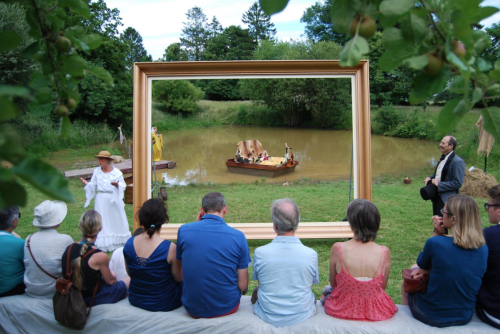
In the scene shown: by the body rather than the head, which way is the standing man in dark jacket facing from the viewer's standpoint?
to the viewer's left

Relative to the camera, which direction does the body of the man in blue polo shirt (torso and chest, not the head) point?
away from the camera

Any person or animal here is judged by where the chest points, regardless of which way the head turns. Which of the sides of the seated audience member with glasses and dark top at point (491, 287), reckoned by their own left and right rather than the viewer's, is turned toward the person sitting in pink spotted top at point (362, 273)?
left

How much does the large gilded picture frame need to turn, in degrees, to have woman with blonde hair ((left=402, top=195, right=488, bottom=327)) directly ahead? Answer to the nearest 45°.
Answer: approximately 45° to its left

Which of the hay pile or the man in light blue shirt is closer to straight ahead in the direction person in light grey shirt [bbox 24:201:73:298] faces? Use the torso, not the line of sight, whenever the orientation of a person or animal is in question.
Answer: the hay pile

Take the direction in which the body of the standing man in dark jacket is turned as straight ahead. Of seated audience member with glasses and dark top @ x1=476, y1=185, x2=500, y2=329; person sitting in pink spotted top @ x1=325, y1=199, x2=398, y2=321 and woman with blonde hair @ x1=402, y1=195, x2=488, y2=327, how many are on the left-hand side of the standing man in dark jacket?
3

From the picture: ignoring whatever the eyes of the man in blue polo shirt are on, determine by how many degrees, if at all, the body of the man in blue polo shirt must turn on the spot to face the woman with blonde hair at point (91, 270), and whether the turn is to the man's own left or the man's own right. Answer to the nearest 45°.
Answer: approximately 90° to the man's own left

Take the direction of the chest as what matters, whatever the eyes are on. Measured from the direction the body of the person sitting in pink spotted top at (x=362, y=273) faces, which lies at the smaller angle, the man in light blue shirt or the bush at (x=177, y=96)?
the bush

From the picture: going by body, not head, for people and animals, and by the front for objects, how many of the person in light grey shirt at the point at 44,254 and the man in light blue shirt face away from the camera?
2

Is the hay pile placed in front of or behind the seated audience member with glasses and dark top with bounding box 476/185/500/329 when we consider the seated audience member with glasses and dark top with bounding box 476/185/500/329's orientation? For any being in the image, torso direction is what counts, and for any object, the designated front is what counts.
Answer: in front

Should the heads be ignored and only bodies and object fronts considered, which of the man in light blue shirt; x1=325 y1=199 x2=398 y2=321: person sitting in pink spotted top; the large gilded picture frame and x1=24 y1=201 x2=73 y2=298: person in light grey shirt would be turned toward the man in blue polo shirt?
the large gilded picture frame

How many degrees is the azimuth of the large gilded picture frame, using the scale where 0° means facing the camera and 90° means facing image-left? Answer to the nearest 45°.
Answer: approximately 0°

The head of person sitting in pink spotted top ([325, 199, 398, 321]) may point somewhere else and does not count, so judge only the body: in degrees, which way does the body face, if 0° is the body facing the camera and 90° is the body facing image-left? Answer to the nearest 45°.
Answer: approximately 180°

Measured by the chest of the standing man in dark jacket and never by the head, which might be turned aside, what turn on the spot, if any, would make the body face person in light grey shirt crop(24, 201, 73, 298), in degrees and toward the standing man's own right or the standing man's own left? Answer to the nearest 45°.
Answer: approximately 45° to the standing man's own left

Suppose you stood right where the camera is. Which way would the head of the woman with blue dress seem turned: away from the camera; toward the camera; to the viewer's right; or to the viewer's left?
away from the camera

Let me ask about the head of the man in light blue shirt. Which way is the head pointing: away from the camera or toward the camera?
away from the camera

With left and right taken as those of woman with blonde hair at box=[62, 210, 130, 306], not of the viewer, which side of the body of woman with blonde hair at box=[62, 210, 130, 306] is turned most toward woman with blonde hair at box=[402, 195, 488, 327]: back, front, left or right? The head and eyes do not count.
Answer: right
